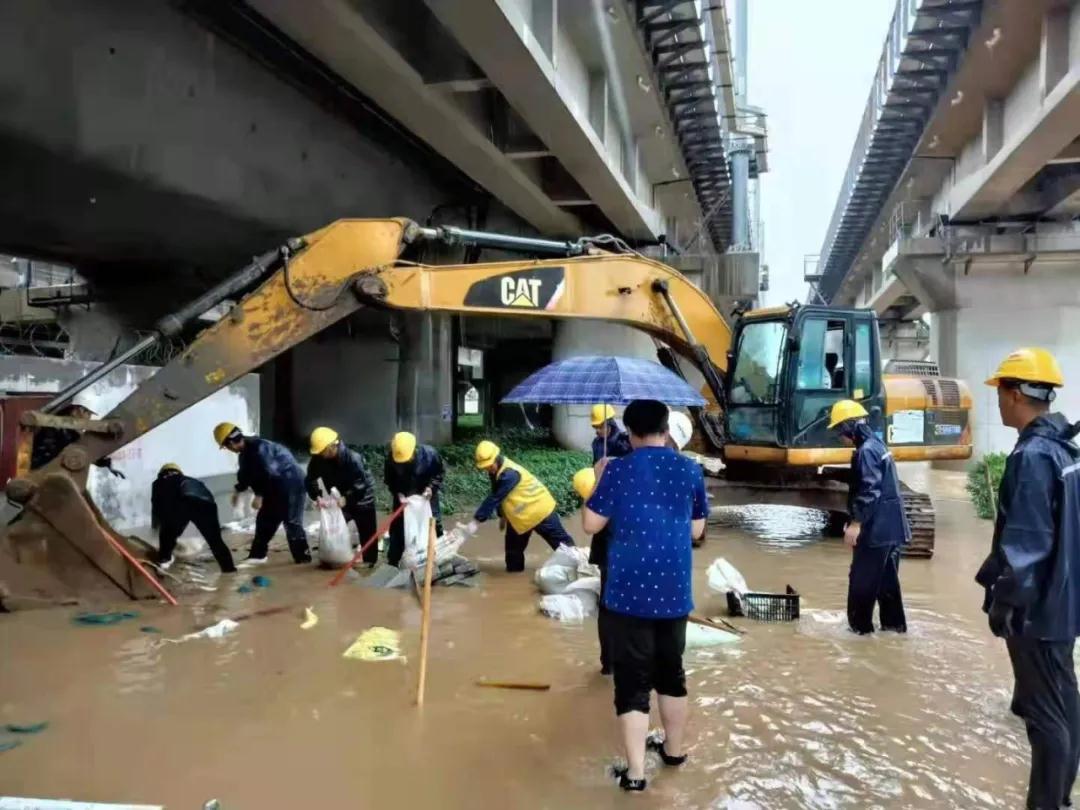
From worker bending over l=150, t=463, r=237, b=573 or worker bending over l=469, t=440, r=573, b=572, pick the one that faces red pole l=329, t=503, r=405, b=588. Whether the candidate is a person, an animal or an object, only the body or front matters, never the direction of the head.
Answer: worker bending over l=469, t=440, r=573, b=572

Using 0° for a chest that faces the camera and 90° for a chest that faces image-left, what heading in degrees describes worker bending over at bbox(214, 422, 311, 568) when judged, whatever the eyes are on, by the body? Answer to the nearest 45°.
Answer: approximately 45°

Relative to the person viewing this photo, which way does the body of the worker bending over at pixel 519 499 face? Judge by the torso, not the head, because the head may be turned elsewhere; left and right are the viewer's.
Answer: facing to the left of the viewer

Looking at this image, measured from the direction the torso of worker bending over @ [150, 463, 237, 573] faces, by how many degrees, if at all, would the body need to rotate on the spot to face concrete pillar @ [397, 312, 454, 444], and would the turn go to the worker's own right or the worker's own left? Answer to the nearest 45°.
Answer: approximately 90° to the worker's own right

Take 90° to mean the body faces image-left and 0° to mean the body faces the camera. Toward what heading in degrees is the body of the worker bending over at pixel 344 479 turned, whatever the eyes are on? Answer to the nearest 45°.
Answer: approximately 45°

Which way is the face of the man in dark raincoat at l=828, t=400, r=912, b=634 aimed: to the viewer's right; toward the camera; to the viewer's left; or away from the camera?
to the viewer's left

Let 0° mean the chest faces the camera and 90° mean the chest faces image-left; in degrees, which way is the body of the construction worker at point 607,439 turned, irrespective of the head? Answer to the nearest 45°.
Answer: approximately 45°

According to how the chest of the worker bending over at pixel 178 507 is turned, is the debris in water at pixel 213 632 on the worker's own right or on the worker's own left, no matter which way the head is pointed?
on the worker's own left

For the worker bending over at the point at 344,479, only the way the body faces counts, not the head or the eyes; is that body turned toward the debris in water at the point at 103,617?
yes

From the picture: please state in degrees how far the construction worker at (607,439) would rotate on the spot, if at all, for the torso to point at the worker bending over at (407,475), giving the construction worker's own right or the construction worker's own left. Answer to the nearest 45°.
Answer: approximately 45° to the construction worker's own right
